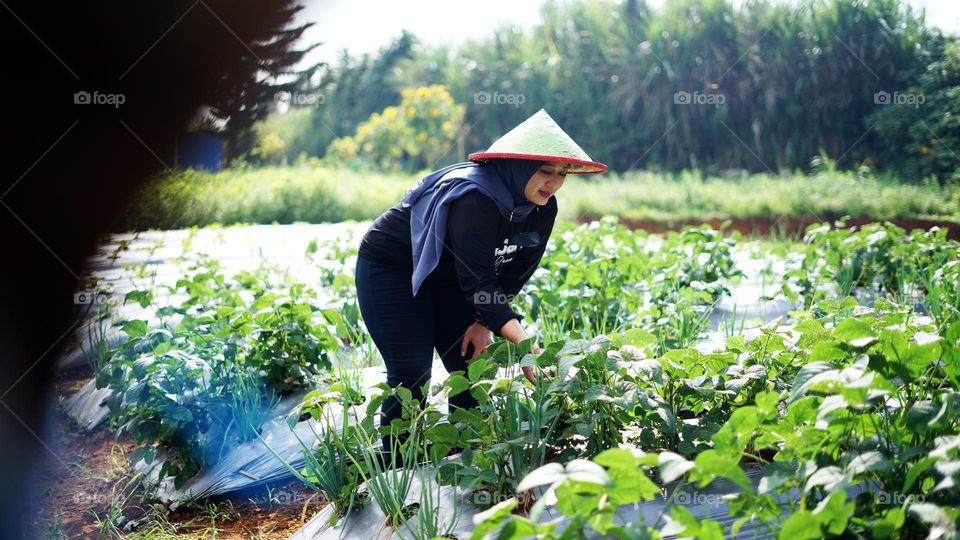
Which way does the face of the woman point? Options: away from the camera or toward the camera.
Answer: toward the camera

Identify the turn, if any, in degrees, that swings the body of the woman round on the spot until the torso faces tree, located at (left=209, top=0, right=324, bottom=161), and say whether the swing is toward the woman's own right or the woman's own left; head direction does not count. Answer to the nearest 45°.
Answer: approximately 135° to the woman's own left

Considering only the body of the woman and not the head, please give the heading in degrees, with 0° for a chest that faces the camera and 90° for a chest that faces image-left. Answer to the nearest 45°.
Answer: approximately 315°
